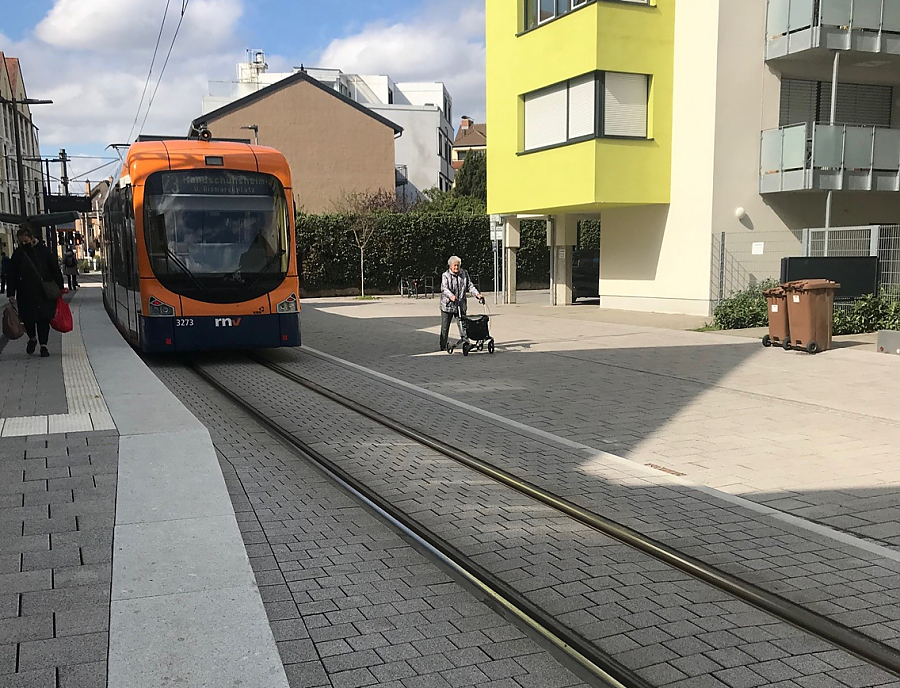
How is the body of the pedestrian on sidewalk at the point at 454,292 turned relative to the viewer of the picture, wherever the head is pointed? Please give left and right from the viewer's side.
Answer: facing the viewer and to the right of the viewer

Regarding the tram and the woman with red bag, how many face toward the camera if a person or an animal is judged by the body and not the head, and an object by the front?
2

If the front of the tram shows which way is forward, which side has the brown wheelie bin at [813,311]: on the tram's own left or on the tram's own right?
on the tram's own left

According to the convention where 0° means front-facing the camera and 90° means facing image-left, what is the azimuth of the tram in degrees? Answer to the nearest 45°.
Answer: approximately 0°

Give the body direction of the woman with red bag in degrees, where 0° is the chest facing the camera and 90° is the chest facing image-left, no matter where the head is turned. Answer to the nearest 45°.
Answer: approximately 0°

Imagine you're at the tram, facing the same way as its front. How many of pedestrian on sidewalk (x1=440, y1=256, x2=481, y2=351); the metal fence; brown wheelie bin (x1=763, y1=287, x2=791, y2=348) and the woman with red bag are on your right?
1

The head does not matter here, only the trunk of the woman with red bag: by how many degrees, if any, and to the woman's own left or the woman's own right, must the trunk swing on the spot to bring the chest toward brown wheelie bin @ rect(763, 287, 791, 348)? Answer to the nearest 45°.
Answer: approximately 90° to the woman's own left

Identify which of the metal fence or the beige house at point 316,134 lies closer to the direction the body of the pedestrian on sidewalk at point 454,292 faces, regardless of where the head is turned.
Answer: the metal fence

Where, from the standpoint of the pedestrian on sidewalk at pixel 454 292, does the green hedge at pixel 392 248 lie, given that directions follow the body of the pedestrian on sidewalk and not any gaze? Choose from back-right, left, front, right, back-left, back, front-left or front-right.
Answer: back-left

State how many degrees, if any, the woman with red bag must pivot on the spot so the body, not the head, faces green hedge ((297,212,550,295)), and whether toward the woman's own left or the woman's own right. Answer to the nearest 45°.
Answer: approximately 135° to the woman's own left

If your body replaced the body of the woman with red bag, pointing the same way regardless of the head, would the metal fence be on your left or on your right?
on your left

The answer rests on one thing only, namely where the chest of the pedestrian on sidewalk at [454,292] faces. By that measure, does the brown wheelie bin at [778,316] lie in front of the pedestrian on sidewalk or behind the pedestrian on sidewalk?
in front
